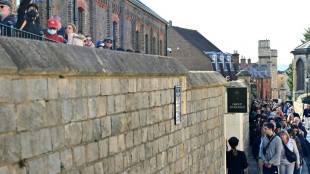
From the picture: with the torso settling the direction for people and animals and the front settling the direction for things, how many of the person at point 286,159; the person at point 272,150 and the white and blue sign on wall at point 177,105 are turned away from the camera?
0

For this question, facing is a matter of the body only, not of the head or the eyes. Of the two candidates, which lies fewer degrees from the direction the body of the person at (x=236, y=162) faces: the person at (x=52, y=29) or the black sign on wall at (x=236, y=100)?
the black sign on wall

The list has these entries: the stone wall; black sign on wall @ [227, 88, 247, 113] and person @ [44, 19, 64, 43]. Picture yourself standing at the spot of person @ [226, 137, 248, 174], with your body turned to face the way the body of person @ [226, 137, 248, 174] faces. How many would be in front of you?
1

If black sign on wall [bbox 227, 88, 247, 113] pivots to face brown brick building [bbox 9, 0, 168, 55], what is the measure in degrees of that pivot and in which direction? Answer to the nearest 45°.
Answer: approximately 135° to its right

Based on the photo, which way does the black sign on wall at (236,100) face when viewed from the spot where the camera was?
facing the viewer

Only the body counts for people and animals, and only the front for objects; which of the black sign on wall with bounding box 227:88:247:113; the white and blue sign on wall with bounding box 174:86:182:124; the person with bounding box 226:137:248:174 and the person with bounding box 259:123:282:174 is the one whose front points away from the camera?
the person with bounding box 226:137:248:174

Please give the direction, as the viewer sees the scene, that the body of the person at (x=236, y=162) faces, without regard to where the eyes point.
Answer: away from the camera

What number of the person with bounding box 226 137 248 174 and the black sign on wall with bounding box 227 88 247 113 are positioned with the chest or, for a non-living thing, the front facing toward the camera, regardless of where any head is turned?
1

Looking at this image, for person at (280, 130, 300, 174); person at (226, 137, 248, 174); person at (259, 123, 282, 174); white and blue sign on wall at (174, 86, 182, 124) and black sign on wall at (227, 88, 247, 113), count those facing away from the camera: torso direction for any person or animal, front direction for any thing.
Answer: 1

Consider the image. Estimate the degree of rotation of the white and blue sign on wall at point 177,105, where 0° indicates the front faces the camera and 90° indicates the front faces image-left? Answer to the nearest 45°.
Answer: approximately 315°

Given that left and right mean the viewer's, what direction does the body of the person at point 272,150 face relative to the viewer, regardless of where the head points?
facing the viewer and to the left of the viewer

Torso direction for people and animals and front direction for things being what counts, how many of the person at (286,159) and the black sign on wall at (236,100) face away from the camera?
0
